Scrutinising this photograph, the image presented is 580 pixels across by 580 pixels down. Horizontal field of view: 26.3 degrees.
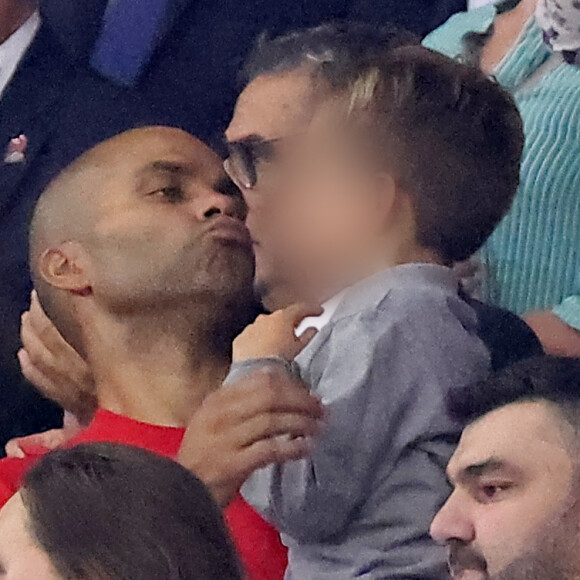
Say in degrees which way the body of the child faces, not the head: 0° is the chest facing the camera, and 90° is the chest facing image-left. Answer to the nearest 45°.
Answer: approximately 90°

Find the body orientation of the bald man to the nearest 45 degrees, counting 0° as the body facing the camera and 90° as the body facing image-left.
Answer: approximately 315°
